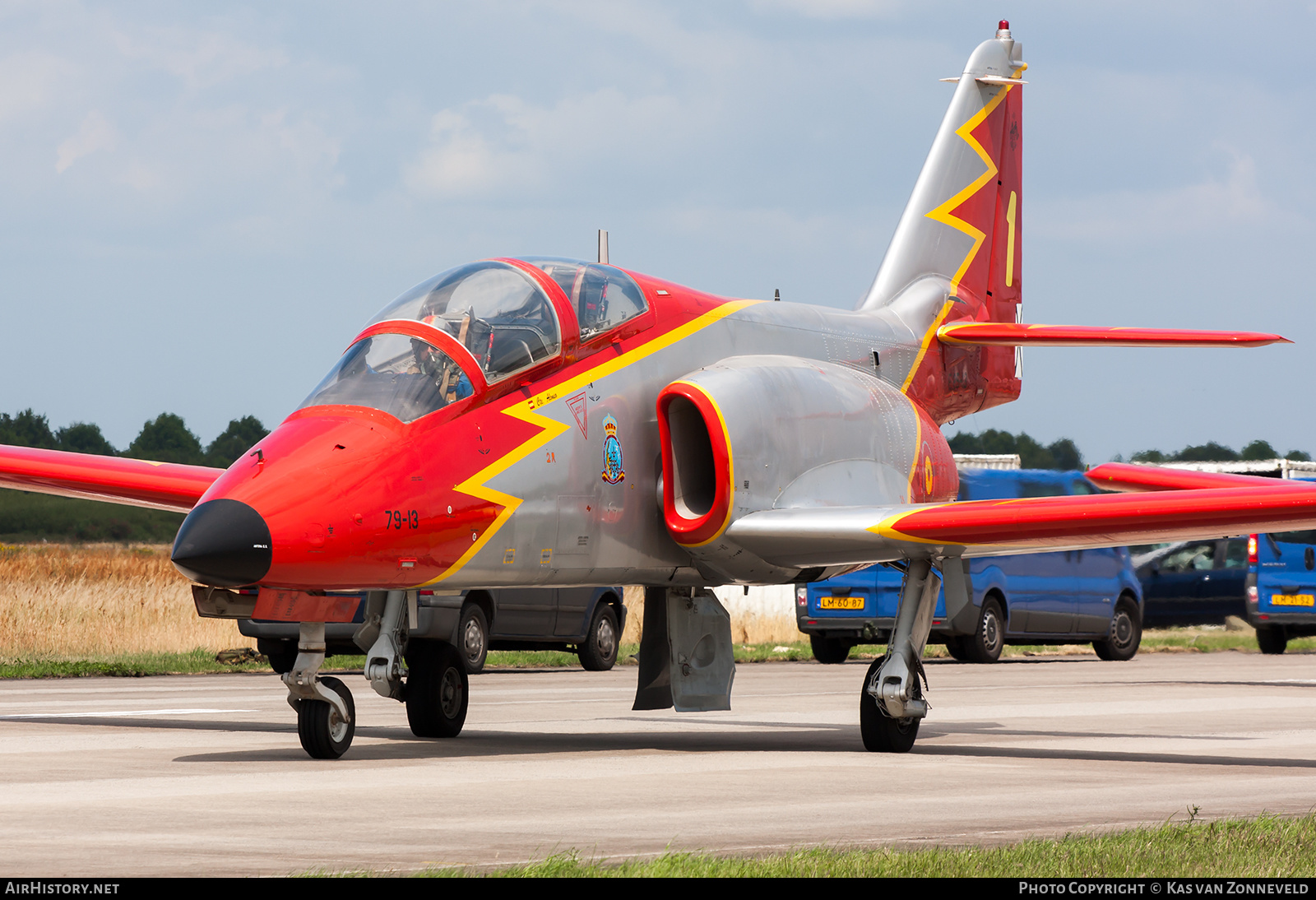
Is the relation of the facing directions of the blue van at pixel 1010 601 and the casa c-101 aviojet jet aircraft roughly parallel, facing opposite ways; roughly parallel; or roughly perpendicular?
roughly parallel, facing opposite ways

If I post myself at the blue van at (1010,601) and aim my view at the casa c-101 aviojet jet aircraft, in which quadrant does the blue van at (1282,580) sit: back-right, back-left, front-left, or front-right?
back-left

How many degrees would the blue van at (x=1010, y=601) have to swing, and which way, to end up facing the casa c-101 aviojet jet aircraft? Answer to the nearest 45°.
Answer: approximately 135° to its right

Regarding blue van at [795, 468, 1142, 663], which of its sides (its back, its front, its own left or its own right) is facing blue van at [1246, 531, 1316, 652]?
front

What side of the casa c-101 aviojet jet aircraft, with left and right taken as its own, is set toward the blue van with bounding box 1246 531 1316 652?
back

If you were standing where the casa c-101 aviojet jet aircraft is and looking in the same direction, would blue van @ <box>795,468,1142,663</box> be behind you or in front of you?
behind

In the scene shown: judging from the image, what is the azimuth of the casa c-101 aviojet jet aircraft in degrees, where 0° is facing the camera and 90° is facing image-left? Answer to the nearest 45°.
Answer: approximately 45°

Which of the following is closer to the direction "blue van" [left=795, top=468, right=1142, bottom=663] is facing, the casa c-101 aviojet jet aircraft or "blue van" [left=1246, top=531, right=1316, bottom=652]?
the blue van
